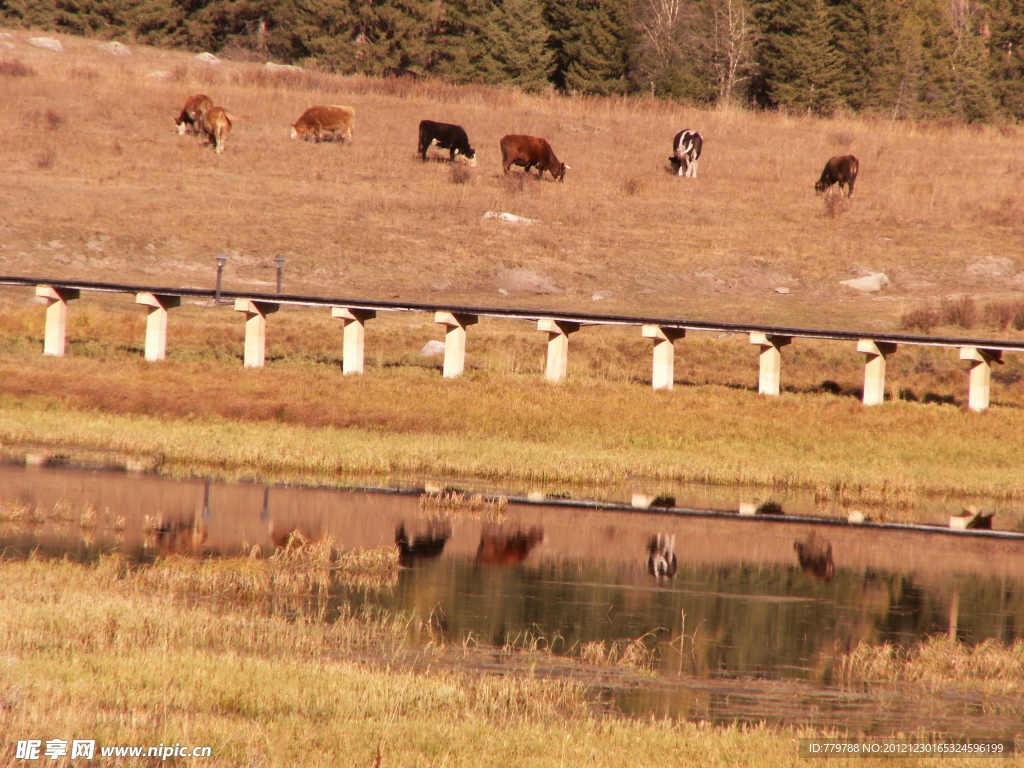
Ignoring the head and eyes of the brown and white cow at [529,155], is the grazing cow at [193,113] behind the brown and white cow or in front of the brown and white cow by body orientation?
behind

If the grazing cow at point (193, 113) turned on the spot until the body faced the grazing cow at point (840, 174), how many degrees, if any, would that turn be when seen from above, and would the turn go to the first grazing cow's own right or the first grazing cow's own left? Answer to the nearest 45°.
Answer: approximately 135° to the first grazing cow's own left

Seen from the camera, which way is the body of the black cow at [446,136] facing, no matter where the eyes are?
to the viewer's right

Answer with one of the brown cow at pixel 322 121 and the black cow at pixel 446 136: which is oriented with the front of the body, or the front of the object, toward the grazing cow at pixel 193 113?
the brown cow

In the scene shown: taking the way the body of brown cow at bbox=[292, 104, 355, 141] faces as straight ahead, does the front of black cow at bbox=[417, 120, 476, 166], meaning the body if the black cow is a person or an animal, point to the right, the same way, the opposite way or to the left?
the opposite way

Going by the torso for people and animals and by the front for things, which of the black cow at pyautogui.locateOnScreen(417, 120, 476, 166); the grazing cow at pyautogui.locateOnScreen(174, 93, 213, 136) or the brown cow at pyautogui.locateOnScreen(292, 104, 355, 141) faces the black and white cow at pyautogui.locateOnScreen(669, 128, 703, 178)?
the black cow

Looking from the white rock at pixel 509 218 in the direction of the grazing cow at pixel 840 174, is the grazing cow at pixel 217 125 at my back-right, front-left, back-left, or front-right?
back-left

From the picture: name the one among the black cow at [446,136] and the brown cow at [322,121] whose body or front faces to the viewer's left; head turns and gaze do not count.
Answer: the brown cow

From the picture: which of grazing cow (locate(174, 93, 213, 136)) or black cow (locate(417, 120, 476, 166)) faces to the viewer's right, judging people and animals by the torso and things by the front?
the black cow

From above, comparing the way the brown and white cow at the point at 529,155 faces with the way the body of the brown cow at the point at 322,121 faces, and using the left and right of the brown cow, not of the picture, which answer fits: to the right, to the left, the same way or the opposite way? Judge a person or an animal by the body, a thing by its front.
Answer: the opposite way

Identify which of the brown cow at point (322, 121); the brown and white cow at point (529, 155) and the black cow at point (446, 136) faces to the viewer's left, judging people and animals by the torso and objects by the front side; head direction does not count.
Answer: the brown cow

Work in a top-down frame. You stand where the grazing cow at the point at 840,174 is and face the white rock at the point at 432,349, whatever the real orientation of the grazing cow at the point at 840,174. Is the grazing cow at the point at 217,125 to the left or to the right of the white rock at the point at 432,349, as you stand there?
right

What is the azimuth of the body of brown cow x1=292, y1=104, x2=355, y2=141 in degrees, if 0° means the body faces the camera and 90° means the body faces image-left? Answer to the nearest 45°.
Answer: approximately 90°

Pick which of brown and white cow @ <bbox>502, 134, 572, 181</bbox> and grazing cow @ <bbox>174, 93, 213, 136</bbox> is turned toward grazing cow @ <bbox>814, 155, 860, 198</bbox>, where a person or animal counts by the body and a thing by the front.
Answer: the brown and white cow

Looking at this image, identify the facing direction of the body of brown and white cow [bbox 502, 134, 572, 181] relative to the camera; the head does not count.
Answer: to the viewer's right

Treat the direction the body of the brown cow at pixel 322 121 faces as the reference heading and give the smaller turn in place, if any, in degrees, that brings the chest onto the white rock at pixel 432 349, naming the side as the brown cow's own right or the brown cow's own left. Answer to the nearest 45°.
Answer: approximately 90° to the brown cow's own left
